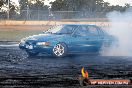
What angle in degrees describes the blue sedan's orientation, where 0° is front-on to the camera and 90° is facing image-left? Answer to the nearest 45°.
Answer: approximately 45°
